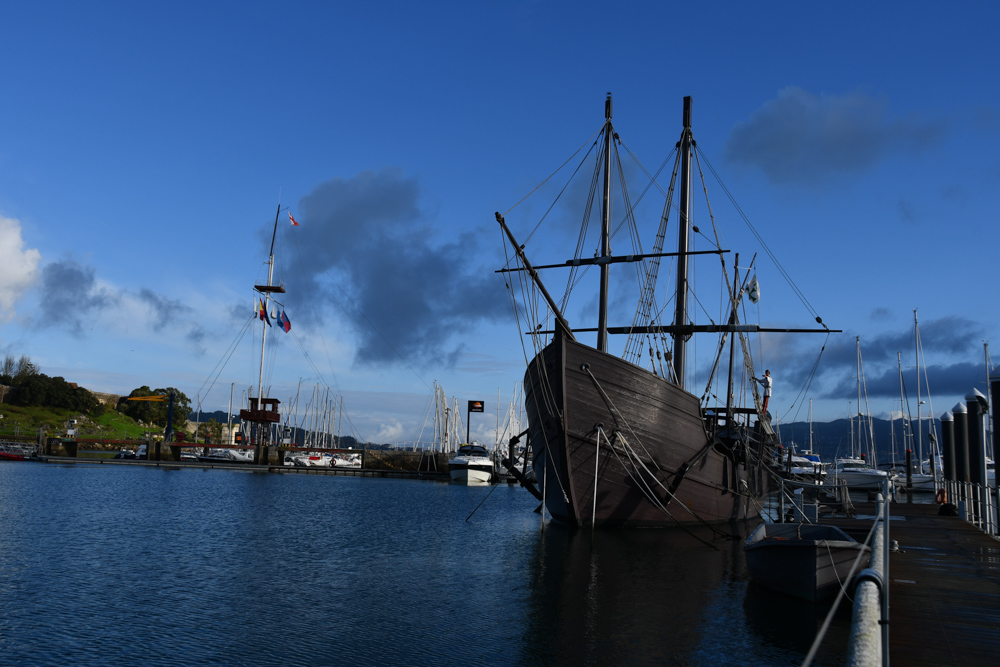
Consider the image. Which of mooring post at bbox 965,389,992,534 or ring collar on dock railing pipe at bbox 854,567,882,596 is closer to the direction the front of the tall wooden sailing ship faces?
the ring collar on dock railing pipe

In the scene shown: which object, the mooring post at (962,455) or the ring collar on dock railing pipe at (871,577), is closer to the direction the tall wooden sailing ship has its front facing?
the ring collar on dock railing pipe

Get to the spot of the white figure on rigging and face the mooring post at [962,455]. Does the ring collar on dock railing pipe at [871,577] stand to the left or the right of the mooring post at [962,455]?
right

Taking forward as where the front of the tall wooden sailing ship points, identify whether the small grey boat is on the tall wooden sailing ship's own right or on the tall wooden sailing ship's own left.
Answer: on the tall wooden sailing ship's own left
